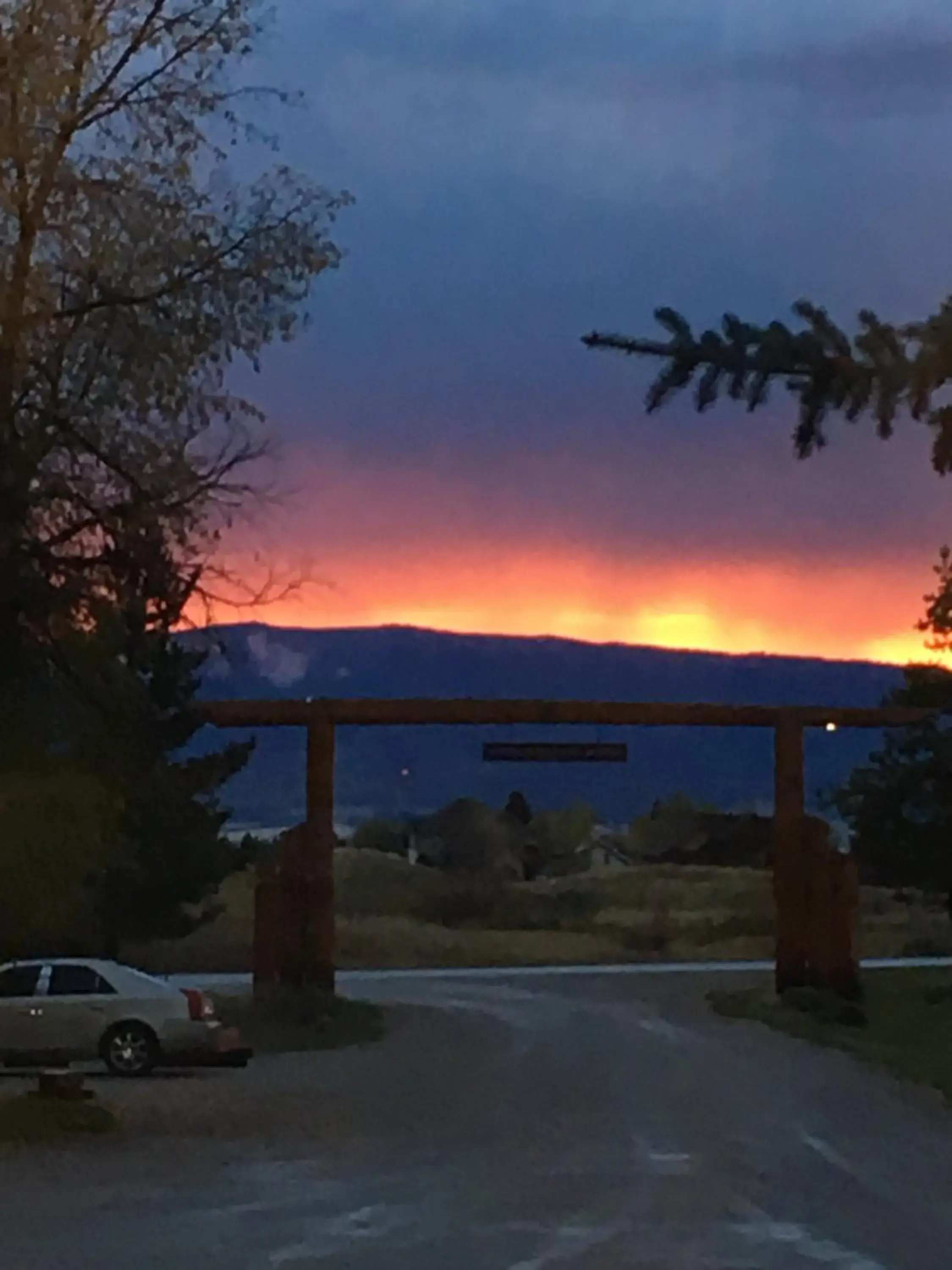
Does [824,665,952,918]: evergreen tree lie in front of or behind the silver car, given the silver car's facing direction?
behind

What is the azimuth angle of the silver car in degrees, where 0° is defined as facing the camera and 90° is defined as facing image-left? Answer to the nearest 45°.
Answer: approximately 90°

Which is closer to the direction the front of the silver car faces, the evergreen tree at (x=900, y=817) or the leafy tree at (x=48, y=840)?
the leafy tree

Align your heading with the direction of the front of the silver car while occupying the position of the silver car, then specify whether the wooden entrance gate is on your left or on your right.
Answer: on your right

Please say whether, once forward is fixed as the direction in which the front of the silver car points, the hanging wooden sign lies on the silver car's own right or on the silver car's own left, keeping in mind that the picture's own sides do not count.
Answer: on the silver car's own right
